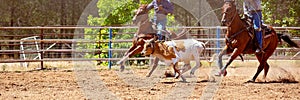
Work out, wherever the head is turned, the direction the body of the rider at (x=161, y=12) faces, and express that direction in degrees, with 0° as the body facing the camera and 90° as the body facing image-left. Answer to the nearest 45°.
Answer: approximately 45°

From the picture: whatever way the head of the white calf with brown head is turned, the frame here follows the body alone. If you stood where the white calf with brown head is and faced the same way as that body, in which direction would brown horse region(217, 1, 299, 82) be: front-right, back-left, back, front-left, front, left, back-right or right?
back

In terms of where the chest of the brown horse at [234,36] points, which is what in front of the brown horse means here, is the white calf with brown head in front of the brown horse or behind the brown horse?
in front

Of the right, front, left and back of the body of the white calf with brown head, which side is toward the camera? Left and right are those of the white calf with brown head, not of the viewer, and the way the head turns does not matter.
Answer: left

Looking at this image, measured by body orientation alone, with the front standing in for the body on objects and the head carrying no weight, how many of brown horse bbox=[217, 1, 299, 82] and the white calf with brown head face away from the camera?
0

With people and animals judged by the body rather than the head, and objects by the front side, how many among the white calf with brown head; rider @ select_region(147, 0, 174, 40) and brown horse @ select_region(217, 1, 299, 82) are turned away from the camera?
0
